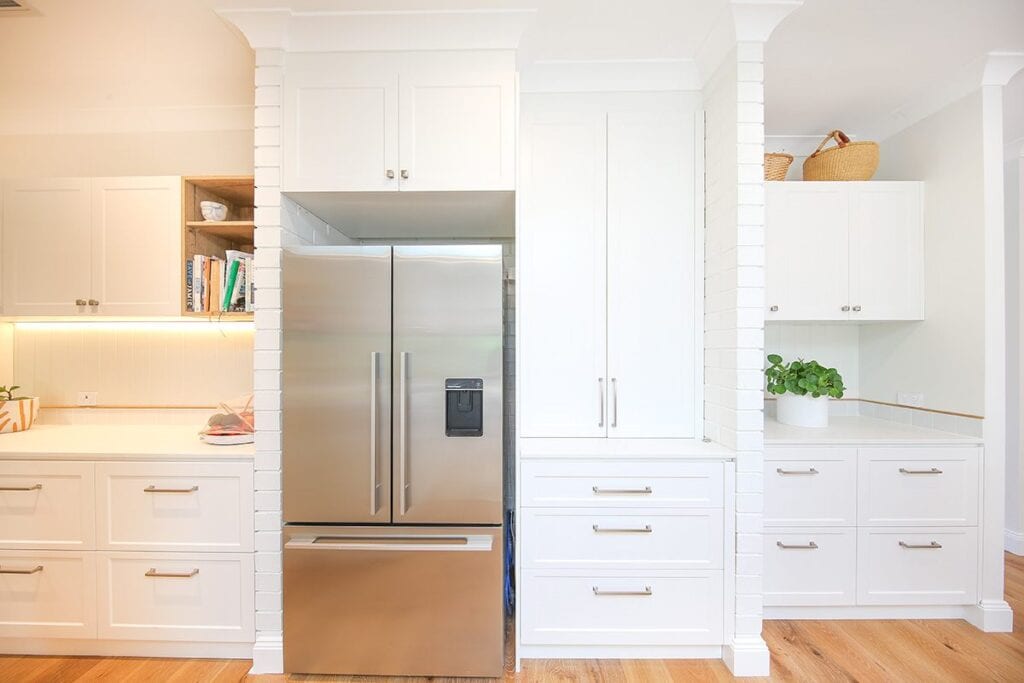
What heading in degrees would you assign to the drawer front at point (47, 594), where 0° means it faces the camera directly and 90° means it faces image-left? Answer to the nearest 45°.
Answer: approximately 0°

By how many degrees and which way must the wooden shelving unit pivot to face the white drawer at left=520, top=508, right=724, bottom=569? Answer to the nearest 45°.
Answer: approximately 45° to its left

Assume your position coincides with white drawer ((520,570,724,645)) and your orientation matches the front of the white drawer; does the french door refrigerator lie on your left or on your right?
on your right

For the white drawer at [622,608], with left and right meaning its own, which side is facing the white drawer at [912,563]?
left

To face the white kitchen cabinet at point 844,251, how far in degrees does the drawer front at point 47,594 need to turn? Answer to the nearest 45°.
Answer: approximately 45° to its left

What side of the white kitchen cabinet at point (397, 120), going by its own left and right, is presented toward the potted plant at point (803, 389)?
left

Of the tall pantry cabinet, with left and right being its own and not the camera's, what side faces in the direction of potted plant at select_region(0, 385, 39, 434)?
right

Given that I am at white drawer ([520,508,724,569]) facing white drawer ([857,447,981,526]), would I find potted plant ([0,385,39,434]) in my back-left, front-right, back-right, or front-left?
back-left
